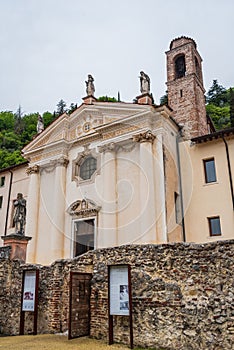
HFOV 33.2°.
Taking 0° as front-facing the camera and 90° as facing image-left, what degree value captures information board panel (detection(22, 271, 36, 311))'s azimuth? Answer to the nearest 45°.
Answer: approximately 0°

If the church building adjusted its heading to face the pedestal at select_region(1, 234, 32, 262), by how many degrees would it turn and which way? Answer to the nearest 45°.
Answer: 0° — it already faces it

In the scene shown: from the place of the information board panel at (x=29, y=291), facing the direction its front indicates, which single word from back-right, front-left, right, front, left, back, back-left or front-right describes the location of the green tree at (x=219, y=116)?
back-left

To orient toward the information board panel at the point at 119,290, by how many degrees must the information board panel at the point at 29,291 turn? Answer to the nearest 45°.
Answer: approximately 45° to its left

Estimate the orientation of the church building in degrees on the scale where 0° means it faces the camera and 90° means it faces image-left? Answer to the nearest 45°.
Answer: approximately 45°

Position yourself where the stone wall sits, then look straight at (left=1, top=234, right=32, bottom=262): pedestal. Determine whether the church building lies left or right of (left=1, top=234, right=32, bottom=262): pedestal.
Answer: right

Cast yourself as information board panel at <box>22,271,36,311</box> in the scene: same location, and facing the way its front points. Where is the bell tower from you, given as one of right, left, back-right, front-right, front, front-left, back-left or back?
back-left
